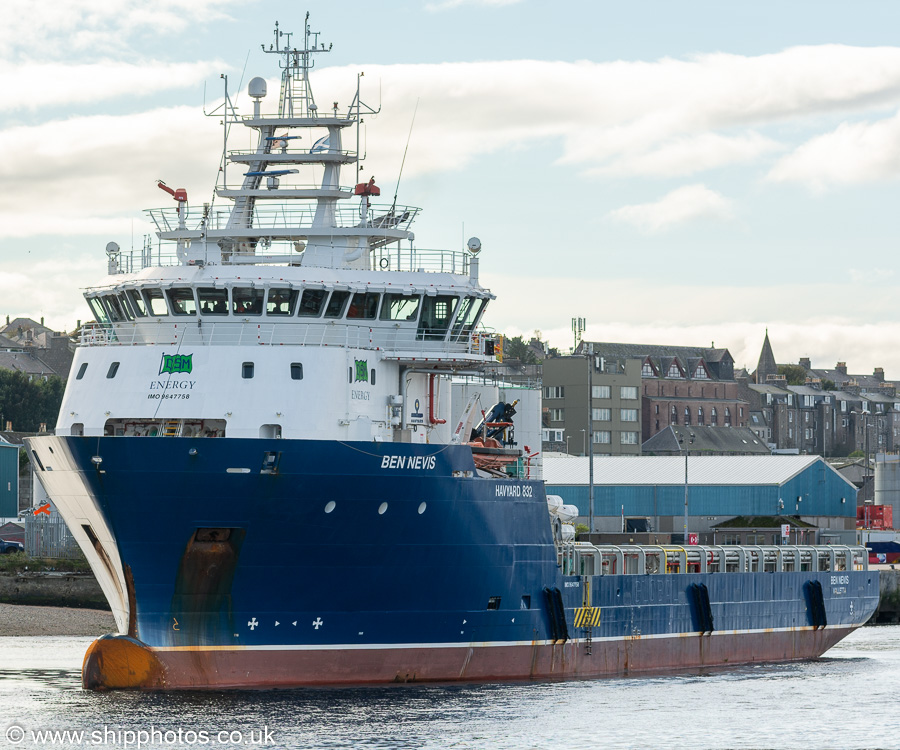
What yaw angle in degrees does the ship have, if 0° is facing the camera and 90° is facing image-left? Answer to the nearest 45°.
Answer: approximately 45°
